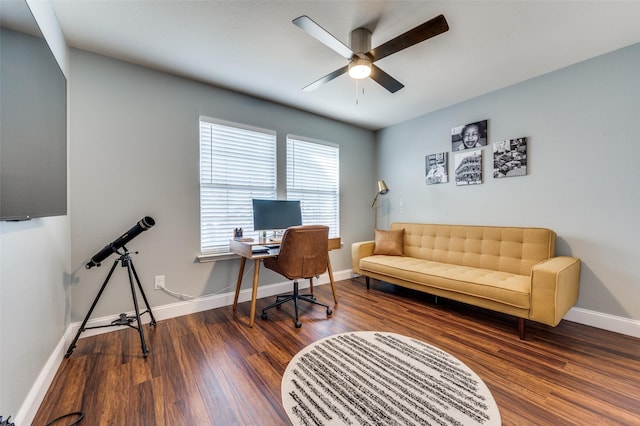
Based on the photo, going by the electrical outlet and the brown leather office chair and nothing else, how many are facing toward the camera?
1

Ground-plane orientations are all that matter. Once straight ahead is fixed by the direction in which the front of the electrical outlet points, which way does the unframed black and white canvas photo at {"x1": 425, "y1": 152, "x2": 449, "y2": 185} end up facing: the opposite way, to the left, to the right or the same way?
to the right

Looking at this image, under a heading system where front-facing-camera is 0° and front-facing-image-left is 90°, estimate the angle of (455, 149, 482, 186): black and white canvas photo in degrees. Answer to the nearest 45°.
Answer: approximately 45°

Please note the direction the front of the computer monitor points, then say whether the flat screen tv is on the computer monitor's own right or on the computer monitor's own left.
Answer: on the computer monitor's own right

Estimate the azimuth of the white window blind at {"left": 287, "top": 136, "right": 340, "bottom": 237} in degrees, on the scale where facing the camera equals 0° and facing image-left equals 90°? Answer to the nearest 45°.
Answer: approximately 315°

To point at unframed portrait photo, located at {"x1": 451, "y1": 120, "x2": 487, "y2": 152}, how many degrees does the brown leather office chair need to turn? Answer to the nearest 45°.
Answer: approximately 135° to its right

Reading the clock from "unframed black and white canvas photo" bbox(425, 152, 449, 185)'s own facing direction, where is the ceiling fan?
The ceiling fan is roughly at 11 o'clock from the unframed black and white canvas photo.

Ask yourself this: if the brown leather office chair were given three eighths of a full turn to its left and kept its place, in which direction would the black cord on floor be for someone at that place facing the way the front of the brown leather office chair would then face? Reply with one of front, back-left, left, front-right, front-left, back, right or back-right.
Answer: front-right

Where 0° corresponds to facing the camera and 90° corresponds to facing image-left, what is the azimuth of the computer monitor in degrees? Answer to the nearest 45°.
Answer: approximately 315°
